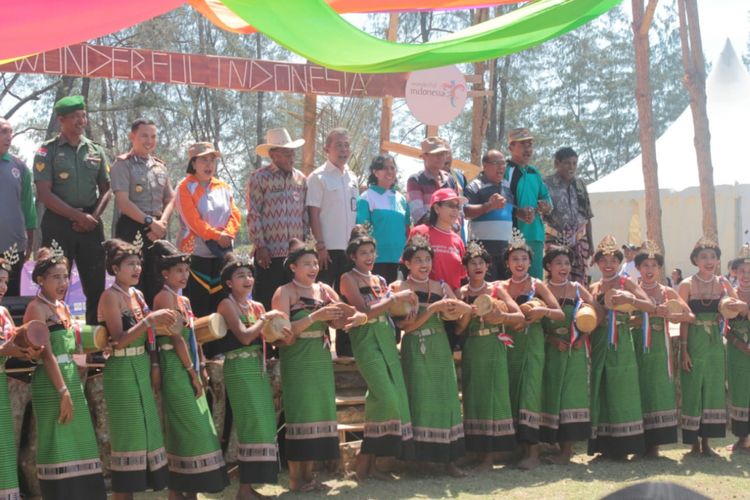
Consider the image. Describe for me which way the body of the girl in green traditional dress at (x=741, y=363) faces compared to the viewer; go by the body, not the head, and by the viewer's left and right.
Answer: facing the viewer

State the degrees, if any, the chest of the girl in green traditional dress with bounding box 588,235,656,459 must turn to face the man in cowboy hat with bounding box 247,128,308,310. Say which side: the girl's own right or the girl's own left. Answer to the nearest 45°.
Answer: approximately 90° to the girl's own right

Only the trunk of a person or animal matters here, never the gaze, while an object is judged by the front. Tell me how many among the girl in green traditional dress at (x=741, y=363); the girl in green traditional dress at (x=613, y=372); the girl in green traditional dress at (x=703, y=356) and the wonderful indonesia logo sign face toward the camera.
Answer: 4

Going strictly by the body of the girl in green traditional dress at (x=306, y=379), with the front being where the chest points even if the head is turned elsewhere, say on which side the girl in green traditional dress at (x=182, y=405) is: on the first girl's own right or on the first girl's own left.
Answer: on the first girl's own right

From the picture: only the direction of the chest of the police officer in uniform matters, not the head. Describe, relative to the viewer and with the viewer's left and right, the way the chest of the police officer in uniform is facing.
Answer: facing the viewer and to the right of the viewer

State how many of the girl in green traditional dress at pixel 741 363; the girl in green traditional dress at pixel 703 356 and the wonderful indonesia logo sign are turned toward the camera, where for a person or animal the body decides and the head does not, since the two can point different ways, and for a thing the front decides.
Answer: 3

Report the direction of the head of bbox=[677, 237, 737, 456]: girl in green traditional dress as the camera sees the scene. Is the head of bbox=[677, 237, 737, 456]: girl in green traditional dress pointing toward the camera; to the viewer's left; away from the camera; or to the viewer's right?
toward the camera

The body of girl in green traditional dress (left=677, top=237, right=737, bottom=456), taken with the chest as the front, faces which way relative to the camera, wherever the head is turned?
toward the camera

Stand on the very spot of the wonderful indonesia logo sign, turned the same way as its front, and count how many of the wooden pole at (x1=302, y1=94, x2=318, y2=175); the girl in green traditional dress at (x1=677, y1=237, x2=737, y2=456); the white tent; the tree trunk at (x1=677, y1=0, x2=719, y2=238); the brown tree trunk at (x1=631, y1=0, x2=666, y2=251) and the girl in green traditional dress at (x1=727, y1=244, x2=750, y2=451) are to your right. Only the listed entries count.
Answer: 1

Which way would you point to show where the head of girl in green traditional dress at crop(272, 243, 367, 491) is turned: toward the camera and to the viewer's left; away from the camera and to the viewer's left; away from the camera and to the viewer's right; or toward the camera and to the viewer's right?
toward the camera and to the viewer's right

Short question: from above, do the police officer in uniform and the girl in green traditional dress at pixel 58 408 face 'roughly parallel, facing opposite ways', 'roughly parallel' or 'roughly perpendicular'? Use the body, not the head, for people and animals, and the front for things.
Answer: roughly parallel

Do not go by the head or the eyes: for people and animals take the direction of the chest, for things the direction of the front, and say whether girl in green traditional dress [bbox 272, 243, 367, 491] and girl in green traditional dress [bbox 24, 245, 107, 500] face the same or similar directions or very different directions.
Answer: same or similar directions

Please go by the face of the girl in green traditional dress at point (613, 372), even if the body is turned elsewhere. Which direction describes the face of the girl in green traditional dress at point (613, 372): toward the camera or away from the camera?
toward the camera

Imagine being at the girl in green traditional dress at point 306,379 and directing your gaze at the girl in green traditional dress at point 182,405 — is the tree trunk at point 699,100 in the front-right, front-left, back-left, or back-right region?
back-right

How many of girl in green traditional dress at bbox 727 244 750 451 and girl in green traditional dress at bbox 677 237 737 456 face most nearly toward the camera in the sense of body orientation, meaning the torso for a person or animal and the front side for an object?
2

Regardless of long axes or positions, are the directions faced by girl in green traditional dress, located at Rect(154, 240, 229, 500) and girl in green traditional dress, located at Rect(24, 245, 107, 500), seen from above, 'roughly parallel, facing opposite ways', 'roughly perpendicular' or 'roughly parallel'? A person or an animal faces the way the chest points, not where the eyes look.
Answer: roughly parallel

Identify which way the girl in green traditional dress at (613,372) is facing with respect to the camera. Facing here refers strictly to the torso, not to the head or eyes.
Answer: toward the camera

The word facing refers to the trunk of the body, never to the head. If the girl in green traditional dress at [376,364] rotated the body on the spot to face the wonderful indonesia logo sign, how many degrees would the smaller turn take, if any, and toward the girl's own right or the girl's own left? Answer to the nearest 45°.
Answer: approximately 135° to the girl's own left

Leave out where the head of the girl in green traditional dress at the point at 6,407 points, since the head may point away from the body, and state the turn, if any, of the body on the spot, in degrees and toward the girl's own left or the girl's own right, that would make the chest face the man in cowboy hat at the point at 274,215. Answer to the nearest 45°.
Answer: approximately 90° to the girl's own left
